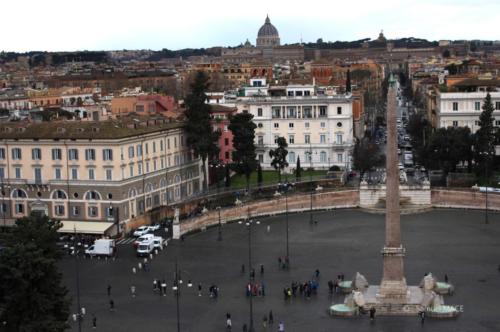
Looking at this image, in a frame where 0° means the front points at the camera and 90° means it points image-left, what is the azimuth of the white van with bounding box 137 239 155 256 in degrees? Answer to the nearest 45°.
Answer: approximately 45°

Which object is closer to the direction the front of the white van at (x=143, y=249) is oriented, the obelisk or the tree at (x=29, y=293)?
the tree

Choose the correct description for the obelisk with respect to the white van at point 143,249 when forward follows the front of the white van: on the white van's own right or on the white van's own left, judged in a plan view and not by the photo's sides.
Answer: on the white van's own left
